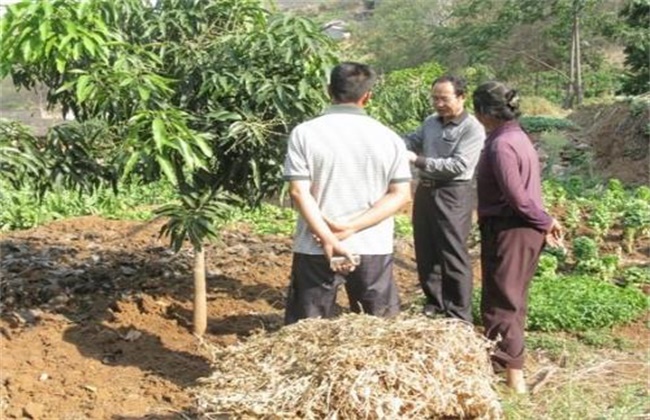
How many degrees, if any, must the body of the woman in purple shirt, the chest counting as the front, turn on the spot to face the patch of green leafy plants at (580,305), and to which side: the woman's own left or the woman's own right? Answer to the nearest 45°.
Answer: approximately 90° to the woman's own right

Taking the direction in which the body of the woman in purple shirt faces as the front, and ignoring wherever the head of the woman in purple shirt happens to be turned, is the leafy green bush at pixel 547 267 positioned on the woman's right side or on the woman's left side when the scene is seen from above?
on the woman's right side

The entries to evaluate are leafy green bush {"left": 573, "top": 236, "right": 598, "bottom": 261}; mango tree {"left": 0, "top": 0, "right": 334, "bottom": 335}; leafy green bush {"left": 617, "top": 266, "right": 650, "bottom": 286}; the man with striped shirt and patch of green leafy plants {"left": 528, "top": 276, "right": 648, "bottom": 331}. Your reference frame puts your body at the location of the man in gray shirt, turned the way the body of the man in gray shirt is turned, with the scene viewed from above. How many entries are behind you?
3

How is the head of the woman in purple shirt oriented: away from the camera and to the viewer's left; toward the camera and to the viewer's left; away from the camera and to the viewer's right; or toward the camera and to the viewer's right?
away from the camera and to the viewer's left

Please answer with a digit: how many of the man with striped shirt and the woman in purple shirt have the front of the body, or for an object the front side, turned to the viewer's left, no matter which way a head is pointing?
1

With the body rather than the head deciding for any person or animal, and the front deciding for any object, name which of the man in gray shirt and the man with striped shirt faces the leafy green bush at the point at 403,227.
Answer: the man with striped shirt

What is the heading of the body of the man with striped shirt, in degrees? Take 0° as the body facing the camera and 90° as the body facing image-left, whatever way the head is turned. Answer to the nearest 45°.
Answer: approximately 180°

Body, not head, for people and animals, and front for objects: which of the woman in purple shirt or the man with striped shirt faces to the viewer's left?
the woman in purple shirt

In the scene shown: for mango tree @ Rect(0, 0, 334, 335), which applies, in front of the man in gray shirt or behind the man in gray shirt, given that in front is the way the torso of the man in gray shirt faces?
in front

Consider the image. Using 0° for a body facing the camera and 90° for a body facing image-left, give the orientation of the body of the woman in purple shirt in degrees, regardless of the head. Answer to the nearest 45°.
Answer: approximately 90°

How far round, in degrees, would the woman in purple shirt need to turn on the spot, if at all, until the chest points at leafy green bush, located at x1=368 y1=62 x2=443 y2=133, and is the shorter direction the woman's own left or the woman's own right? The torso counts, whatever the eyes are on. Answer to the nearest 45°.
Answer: approximately 45° to the woman's own right

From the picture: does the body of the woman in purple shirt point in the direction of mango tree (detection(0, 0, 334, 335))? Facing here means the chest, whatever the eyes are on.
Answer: yes

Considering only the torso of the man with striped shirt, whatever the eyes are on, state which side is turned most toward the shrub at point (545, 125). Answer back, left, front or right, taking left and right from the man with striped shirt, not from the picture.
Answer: front

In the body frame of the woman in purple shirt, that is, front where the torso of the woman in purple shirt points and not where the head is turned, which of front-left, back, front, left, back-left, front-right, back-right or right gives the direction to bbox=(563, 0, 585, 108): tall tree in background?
right

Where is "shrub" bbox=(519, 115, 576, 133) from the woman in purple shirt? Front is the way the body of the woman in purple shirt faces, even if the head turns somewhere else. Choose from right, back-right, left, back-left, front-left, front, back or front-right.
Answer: right

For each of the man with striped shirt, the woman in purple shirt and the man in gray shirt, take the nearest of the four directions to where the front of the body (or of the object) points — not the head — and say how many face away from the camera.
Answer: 1

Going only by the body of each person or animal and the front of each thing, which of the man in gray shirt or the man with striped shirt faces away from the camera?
the man with striped shirt

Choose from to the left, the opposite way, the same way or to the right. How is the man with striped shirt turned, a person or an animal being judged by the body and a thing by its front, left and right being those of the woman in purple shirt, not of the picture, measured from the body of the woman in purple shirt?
to the right

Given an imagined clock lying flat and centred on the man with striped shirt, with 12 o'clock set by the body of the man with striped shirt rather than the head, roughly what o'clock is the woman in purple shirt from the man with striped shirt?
The woman in purple shirt is roughly at 2 o'clock from the man with striped shirt.
